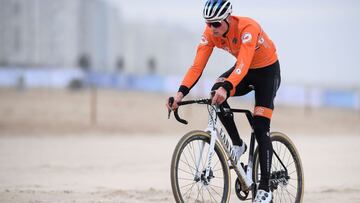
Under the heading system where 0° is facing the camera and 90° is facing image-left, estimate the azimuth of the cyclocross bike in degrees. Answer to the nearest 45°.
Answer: approximately 45°

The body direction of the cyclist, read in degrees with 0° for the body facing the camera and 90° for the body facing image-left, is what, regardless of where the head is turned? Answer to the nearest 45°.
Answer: approximately 45°
